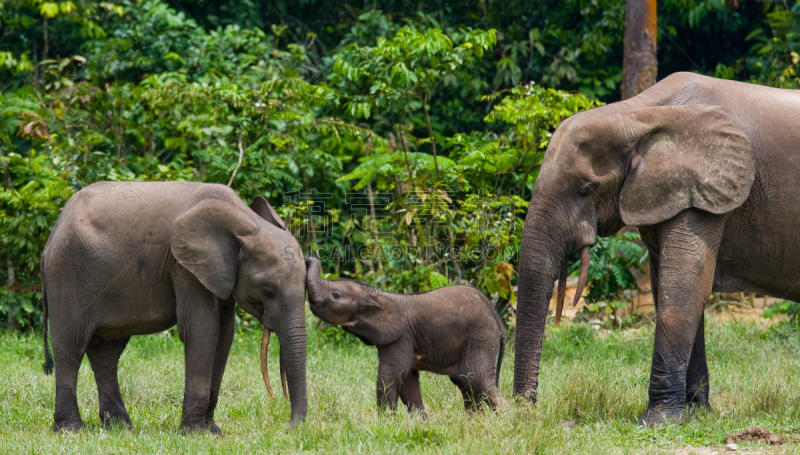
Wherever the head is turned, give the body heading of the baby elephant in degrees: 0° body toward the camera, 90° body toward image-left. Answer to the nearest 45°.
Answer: approximately 90°

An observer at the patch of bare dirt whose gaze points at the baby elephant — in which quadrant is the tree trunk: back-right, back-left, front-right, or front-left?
front-right

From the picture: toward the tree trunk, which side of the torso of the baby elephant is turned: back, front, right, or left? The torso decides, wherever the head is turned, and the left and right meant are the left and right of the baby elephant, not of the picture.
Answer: right

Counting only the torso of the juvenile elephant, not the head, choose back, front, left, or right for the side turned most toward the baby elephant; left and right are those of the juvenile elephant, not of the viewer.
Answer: front

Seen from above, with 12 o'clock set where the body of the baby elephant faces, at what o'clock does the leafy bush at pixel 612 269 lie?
The leafy bush is roughly at 4 o'clock from the baby elephant.

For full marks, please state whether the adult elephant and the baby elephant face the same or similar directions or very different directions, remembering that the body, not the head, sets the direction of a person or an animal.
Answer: same or similar directions

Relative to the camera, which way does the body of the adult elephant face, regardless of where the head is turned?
to the viewer's left

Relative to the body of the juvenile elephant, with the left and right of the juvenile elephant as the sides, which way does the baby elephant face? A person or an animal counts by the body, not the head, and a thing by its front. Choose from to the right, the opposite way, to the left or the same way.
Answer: the opposite way

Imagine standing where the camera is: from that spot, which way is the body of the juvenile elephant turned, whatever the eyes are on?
to the viewer's right

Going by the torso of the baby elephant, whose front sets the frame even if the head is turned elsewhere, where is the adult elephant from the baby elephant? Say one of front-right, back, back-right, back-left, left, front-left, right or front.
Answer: back

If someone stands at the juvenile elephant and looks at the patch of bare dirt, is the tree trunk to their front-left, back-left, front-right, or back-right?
front-left

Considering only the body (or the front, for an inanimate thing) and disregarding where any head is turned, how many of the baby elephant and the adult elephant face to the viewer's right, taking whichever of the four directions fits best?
0

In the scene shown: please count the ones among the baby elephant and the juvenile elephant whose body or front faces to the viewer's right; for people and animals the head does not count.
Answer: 1
